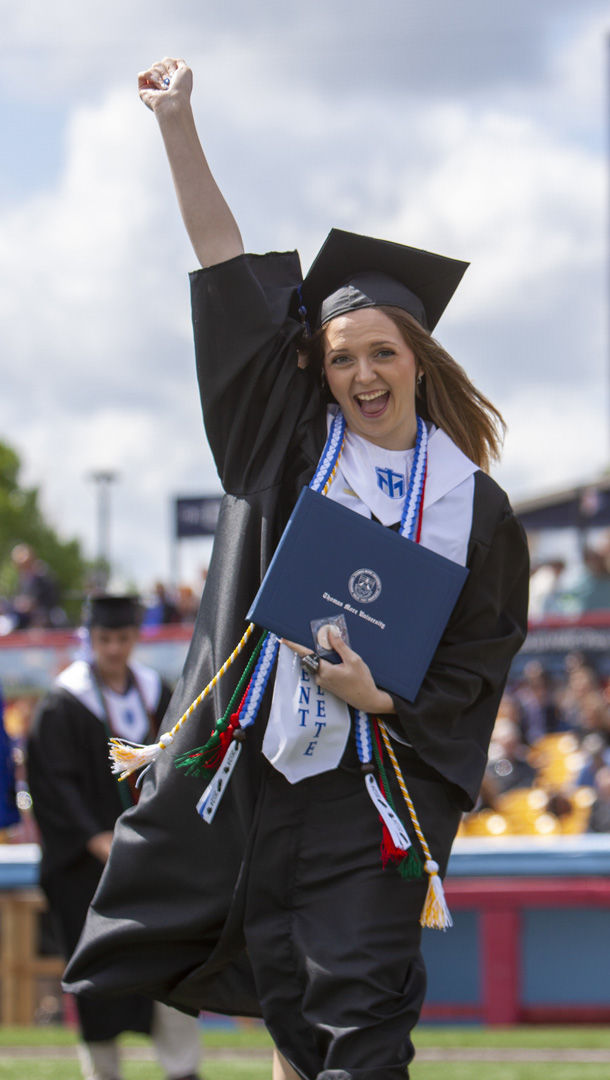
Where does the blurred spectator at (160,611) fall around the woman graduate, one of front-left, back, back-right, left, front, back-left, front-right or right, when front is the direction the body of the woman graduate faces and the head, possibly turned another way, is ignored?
back

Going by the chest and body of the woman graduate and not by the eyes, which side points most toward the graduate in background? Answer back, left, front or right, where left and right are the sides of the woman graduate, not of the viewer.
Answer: back

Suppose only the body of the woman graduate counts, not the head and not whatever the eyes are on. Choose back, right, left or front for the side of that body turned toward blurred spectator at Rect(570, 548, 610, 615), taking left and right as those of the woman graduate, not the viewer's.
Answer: back

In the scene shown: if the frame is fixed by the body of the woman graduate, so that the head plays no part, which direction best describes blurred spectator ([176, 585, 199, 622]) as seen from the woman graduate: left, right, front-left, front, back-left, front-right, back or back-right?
back

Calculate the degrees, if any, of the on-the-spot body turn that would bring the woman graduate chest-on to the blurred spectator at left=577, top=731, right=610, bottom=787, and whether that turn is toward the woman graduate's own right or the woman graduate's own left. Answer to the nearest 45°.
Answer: approximately 180°

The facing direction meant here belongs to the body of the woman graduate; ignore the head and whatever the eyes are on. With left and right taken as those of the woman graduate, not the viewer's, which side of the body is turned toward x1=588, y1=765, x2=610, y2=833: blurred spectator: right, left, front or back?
back

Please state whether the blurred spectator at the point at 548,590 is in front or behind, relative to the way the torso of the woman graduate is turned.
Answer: behind

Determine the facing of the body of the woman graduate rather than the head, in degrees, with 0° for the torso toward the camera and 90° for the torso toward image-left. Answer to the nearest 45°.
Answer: approximately 0°

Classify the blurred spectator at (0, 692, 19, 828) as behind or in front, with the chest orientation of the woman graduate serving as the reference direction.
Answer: behind
